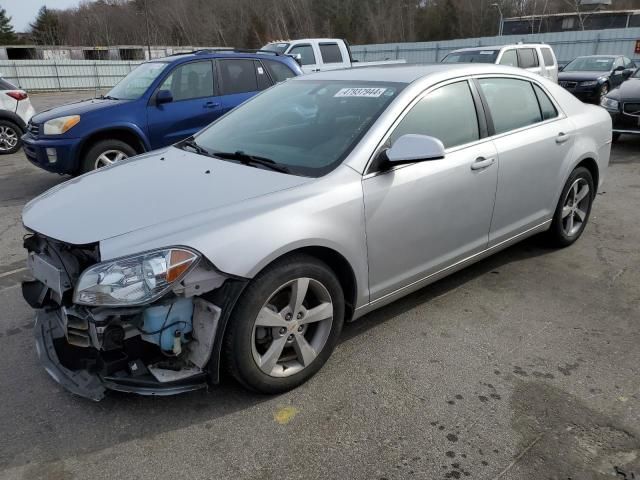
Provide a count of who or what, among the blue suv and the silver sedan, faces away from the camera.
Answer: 0

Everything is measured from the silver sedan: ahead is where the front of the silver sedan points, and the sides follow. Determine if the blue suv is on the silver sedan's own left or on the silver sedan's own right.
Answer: on the silver sedan's own right

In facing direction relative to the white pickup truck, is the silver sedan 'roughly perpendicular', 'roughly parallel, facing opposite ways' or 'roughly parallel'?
roughly parallel

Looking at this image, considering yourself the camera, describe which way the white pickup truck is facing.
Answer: facing the viewer and to the left of the viewer

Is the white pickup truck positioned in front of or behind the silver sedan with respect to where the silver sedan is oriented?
behind

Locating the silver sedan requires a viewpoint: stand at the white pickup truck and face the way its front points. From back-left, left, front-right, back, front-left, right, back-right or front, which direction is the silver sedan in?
front-left

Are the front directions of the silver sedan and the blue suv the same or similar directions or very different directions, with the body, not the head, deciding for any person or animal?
same or similar directions
